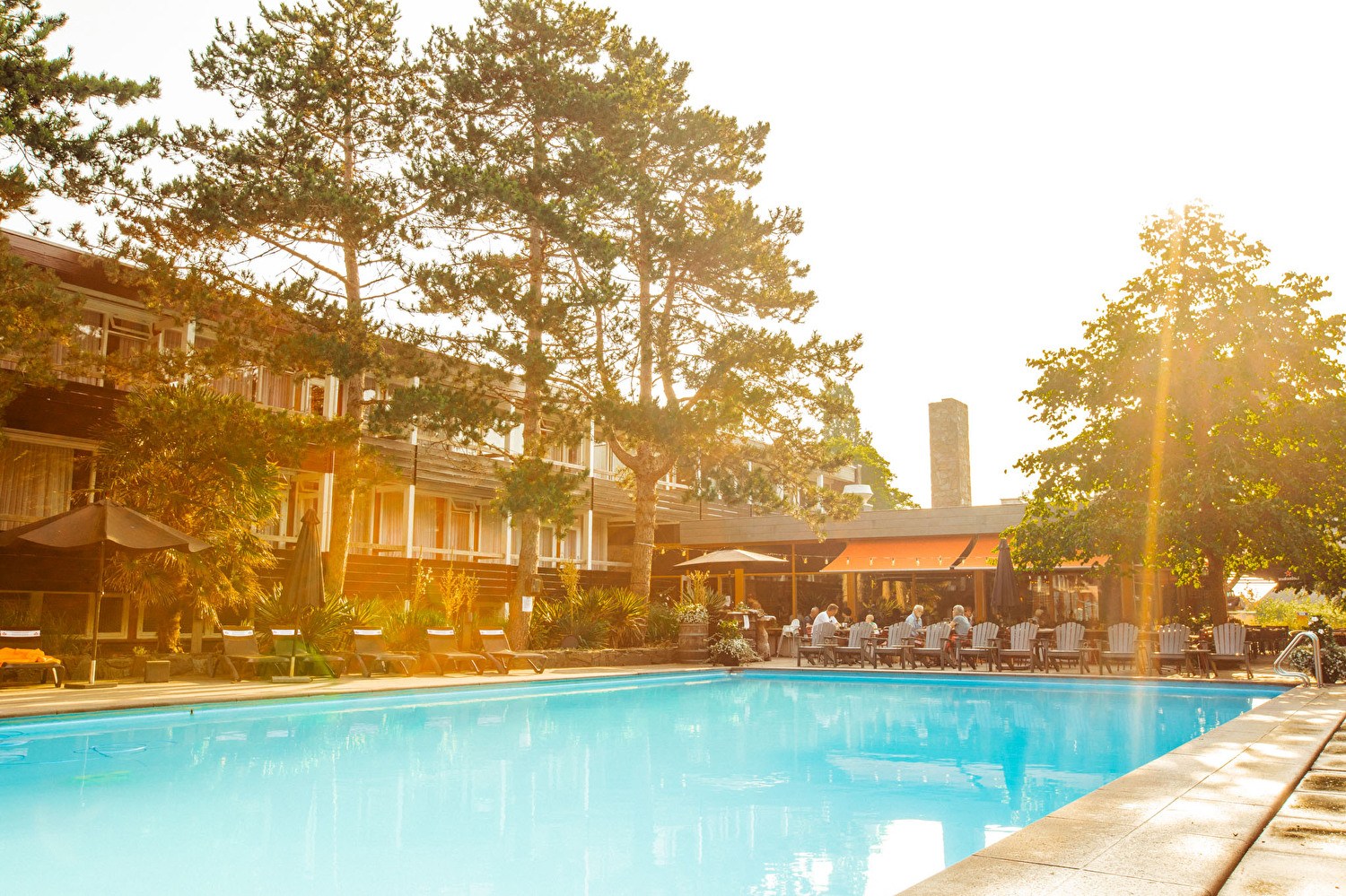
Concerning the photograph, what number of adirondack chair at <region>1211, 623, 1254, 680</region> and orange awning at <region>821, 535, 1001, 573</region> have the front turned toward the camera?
2

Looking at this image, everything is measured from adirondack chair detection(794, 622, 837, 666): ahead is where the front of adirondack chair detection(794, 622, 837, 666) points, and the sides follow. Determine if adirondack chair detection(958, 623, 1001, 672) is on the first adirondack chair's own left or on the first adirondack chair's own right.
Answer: on the first adirondack chair's own left

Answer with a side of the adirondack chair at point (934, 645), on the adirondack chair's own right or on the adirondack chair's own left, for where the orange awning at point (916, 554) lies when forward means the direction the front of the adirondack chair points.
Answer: on the adirondack chair's own right

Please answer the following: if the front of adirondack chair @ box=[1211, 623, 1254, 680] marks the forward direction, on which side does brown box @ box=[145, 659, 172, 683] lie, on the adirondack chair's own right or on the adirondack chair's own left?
on the adirondack chair's own right

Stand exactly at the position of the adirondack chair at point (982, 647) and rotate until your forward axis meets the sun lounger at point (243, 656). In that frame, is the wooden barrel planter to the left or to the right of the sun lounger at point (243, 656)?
right

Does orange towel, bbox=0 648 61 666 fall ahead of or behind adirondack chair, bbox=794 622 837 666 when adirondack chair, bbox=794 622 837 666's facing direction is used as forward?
ahead

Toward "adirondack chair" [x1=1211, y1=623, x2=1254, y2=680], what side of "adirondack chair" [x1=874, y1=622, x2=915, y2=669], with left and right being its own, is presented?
left

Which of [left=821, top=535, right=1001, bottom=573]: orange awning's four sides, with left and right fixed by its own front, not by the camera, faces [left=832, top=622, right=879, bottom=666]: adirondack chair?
front

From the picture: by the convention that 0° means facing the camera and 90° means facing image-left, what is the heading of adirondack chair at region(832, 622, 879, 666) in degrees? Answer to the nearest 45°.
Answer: approximately 45°

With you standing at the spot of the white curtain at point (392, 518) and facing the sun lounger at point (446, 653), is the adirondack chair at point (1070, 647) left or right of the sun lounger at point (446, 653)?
left
